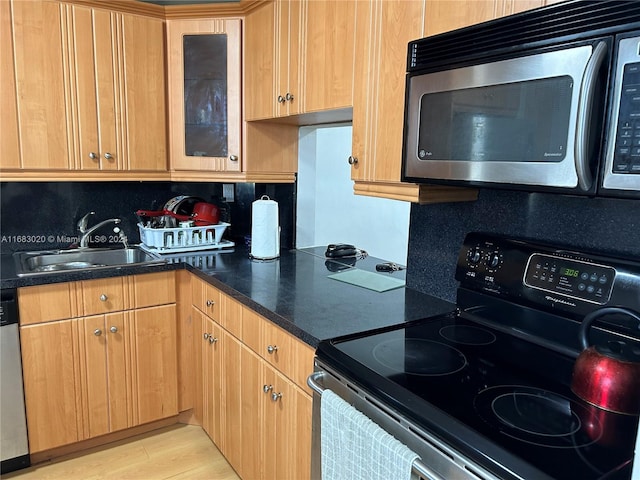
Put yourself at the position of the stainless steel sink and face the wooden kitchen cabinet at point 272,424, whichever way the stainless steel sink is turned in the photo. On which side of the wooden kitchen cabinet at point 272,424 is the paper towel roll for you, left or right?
left

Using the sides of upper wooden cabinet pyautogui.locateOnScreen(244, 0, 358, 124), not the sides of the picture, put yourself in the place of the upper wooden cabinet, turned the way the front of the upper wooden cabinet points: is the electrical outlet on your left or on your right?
on your right

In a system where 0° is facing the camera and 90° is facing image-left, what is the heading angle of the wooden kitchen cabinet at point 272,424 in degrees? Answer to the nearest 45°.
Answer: approximately 45°

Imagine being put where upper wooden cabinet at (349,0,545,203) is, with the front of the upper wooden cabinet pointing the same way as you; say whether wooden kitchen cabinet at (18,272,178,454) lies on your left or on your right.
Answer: on your right

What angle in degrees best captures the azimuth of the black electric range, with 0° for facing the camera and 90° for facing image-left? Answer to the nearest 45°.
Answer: approximately 45°

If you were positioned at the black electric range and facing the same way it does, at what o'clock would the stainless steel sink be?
The stainless steel sink is roughly at 2 o'clock from the black electric range.

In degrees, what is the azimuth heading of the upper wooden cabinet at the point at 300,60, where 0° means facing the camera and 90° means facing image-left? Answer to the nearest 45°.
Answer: approximately 45°

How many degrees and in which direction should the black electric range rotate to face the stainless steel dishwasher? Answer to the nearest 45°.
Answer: approximately 45° to its right

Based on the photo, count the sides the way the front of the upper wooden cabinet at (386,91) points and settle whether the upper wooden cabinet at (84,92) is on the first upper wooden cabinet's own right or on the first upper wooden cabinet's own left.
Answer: on the first upper wooden cabinet's own right
